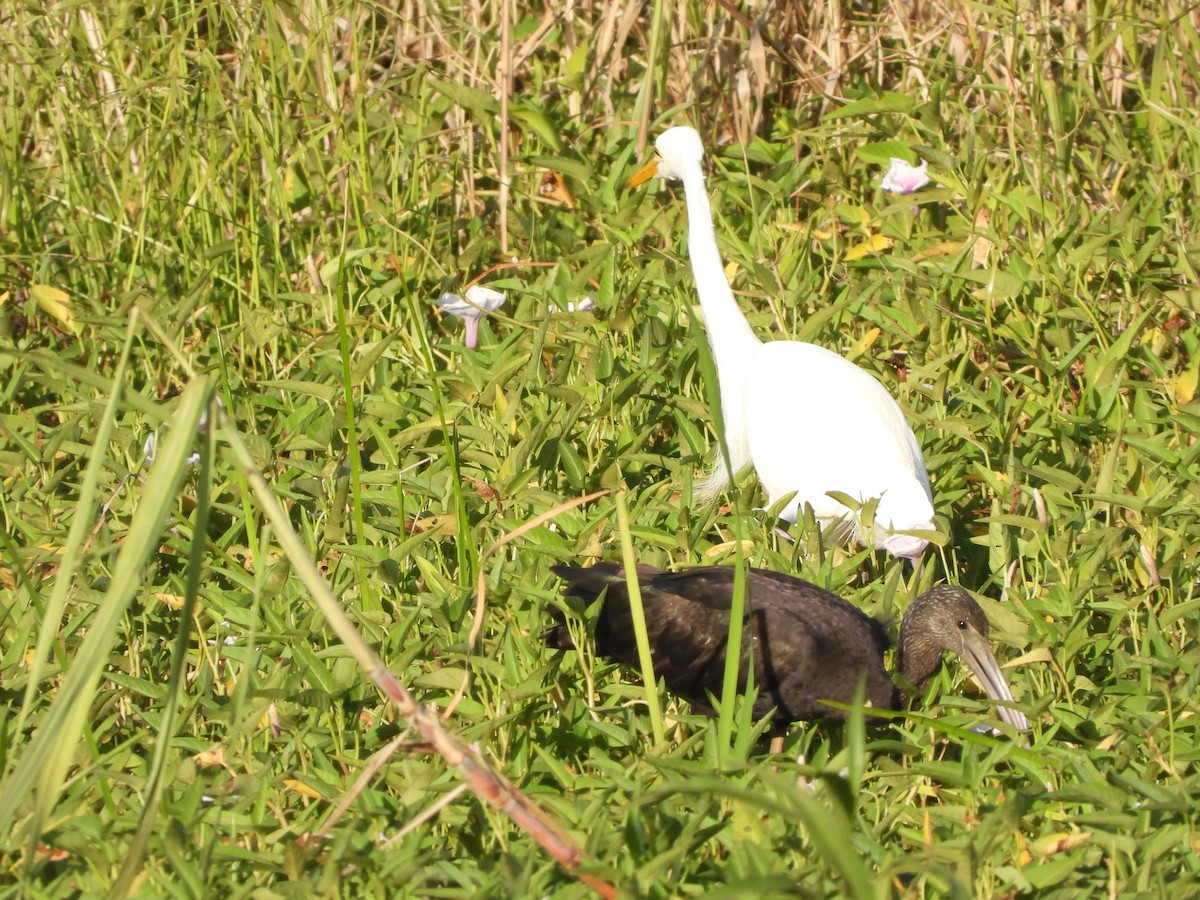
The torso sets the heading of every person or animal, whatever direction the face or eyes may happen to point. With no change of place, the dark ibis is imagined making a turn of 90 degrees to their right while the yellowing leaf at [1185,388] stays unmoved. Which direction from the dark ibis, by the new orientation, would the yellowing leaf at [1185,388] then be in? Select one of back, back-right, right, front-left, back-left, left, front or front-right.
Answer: back-left

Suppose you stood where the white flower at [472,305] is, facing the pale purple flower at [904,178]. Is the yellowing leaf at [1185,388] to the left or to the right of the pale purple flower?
right

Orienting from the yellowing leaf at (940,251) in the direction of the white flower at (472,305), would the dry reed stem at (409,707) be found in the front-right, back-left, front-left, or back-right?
front-left

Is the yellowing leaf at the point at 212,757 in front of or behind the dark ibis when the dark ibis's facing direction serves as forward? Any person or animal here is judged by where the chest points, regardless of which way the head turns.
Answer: behind

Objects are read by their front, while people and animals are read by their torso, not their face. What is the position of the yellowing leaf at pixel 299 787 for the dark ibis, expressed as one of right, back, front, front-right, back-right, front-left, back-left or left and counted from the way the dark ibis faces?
back-right

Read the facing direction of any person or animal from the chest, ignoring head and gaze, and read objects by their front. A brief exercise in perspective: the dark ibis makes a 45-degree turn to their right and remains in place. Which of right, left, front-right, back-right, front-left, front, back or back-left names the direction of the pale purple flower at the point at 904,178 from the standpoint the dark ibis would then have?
back-left

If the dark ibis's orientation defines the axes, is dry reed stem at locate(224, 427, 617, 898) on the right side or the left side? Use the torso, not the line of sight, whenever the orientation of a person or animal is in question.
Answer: on its right

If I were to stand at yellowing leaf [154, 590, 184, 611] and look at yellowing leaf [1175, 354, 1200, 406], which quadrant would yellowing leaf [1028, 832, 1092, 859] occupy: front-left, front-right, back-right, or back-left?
front-right

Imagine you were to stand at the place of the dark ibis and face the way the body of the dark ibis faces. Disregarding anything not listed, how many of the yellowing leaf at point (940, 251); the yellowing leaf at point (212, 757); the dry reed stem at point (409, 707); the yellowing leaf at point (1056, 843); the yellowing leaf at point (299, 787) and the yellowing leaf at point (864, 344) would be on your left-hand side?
2

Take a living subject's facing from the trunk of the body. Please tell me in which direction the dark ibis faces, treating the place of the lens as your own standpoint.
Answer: facing to the right of the viewer

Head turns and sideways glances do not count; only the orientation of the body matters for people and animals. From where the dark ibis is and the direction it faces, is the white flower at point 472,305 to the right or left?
on its left
